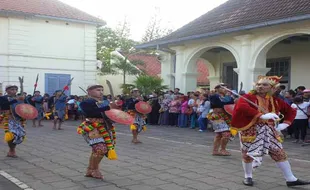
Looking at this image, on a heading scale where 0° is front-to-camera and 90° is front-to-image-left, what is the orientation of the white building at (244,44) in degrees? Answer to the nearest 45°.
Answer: approximately 45°

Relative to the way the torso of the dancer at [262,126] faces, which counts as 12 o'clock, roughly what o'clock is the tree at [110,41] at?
The tree is roughly at 5 o'clock from the dancer.

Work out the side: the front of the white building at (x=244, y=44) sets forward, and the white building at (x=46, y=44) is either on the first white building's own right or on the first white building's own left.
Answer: on the first white building's own right

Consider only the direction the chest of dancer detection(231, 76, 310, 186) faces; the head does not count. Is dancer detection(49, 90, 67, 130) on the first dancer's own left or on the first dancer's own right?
on the first dancer's own right

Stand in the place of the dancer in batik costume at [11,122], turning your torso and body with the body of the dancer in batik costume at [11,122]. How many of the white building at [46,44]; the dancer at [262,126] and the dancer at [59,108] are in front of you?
1

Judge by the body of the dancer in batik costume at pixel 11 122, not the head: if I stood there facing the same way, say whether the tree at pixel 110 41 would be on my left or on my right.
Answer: on my left

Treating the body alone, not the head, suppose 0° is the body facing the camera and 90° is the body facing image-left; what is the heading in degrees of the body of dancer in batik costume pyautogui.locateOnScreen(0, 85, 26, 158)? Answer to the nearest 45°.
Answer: approximately 315°

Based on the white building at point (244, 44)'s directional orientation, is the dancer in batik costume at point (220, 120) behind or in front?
in front

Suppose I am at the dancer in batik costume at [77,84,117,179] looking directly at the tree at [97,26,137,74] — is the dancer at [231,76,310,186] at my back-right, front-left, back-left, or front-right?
back-right

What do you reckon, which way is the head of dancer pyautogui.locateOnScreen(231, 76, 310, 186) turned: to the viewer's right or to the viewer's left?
to the viewer's left

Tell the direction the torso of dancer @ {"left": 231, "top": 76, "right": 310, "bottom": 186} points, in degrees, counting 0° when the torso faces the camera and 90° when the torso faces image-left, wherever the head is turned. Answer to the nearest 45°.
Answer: approximately 0°

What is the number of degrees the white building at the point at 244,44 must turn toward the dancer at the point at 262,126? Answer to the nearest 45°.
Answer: approximately 45° to its left

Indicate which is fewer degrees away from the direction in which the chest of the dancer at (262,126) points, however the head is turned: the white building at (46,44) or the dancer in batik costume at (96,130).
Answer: the dancer in batik costume

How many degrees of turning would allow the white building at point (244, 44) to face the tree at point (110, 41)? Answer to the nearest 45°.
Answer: approximately 90° to its right

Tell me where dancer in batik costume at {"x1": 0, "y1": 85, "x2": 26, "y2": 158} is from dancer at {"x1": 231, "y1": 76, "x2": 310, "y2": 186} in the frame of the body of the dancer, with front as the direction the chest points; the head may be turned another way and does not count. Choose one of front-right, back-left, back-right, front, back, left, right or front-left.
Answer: right
